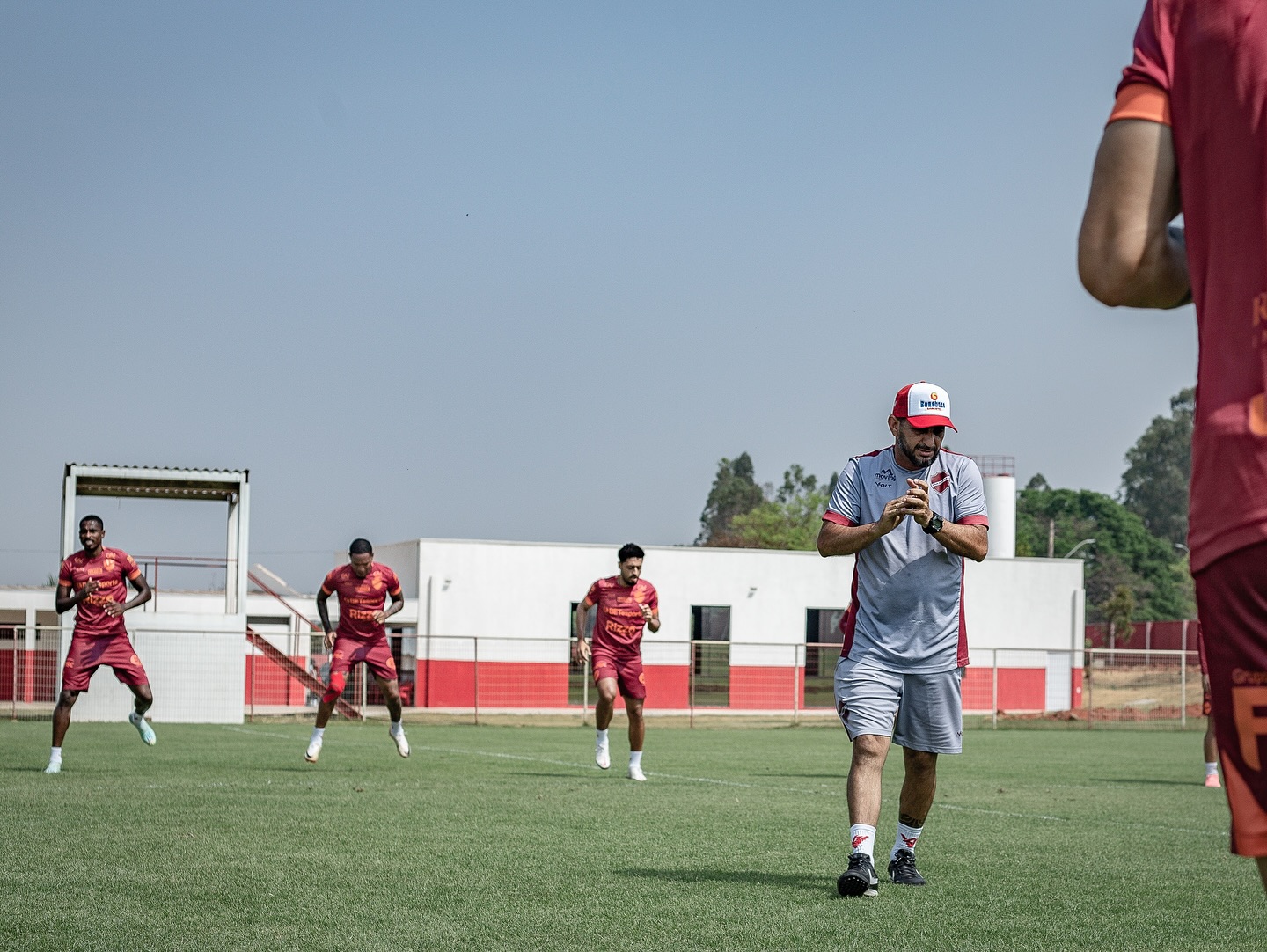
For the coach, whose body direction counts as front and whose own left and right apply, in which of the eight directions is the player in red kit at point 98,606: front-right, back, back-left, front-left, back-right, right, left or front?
back-right

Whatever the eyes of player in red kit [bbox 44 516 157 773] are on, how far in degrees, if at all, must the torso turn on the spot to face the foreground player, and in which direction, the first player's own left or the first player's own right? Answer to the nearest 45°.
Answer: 0° — they already face them

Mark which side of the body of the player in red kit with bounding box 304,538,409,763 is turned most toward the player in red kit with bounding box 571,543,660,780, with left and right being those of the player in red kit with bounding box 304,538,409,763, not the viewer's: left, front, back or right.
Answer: left

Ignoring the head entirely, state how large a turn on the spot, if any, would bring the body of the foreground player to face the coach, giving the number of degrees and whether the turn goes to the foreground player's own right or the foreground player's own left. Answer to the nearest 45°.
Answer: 0° — they already face them

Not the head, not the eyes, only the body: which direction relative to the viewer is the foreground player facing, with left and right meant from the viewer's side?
facing away from the viewer

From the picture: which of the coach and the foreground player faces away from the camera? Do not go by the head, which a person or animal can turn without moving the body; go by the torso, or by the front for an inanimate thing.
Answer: the foreground player

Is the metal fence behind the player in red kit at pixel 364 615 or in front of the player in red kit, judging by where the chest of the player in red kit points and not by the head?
behind

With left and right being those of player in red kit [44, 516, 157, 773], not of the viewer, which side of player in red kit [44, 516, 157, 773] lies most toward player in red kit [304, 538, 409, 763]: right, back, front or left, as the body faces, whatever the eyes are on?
left

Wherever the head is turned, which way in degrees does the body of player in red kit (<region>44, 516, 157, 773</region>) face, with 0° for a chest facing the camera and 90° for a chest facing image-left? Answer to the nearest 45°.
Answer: approximately 0°

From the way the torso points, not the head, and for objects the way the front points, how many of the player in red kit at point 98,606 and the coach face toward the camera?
2
